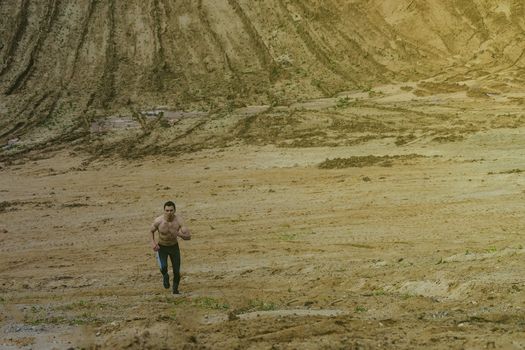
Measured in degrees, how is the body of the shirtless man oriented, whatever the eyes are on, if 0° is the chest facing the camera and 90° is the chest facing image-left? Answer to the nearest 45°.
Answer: approximately 0°
